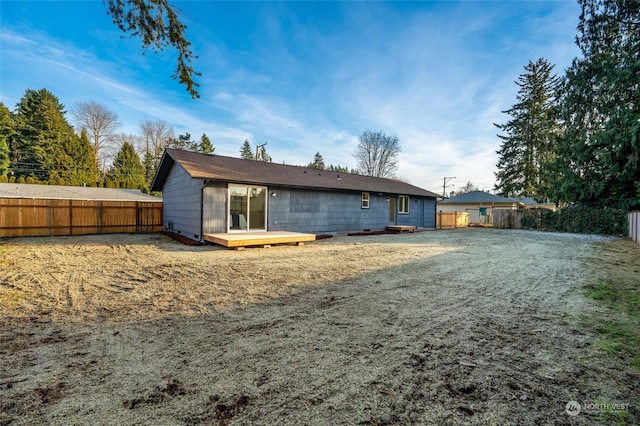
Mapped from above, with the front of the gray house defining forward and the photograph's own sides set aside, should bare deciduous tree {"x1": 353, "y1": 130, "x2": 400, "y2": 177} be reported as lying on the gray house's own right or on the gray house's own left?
on the gray house's own right

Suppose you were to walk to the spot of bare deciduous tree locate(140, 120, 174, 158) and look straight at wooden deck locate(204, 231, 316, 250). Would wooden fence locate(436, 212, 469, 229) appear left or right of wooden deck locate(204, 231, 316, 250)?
left

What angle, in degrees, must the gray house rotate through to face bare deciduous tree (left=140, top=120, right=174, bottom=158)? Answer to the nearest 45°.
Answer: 0° — it already faces it

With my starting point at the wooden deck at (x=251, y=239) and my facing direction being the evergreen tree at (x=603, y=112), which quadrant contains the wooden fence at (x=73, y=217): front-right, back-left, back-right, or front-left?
back-left

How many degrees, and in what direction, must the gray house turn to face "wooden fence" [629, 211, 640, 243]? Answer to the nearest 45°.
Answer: approximately 135° to its right

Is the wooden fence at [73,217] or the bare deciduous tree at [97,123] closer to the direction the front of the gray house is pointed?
the bare deciduous tree

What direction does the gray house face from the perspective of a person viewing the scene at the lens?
facing away from the viewer and to the left of the viewer

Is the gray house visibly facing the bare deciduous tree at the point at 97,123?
no

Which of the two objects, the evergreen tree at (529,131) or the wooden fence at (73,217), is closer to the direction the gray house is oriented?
the wooden fence
